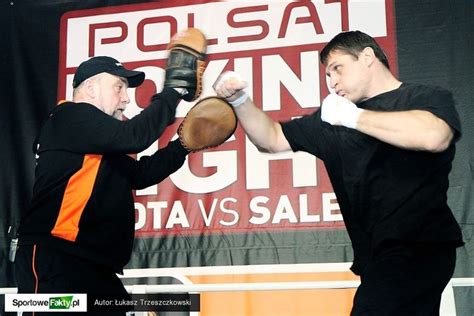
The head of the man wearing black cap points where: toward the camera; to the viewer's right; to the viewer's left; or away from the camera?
to the viewer's right

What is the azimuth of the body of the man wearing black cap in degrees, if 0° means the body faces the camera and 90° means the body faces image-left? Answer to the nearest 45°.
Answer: approximately 270°
